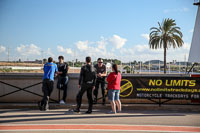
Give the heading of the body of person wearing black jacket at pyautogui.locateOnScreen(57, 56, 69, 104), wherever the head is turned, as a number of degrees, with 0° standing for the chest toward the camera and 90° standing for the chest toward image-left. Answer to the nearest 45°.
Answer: approximately 45°

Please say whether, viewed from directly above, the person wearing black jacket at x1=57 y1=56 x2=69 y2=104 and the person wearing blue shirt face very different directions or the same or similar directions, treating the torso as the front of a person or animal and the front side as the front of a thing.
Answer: very different directions

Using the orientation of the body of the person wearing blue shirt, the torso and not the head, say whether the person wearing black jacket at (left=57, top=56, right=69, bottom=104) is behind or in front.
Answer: in front

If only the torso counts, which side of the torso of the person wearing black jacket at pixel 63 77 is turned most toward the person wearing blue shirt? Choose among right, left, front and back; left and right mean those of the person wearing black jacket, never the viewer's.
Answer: front

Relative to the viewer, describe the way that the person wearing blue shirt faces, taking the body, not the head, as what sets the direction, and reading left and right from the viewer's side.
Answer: facing away from the viewer and to the right of the viewer
